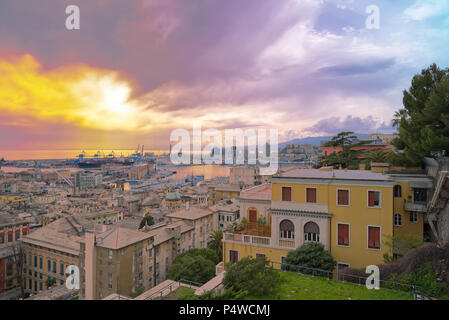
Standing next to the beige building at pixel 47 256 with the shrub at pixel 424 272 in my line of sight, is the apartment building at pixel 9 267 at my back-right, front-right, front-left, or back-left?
back-right

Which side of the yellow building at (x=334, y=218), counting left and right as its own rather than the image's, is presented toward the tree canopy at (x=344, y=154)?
back

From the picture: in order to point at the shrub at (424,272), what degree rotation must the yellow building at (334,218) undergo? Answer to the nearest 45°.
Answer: approximately 45° to its left

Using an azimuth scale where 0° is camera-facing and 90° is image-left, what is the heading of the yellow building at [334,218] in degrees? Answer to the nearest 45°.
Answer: approximately 0°

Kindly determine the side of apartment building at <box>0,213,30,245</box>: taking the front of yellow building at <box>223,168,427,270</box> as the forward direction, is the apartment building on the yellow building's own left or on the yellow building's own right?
on the yellow building's own right
